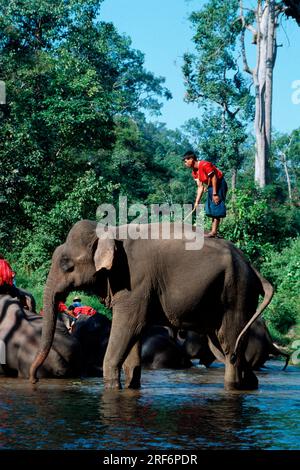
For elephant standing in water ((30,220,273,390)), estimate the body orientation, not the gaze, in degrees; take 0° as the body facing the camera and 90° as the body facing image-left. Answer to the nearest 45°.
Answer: approximately 90°

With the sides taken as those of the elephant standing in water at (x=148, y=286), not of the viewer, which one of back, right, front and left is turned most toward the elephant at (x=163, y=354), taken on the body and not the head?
right

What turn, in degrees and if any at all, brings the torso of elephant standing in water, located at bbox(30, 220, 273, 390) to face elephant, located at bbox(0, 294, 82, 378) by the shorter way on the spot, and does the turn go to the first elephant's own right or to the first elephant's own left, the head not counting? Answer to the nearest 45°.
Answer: approximately 45° to the first elephant's own right
